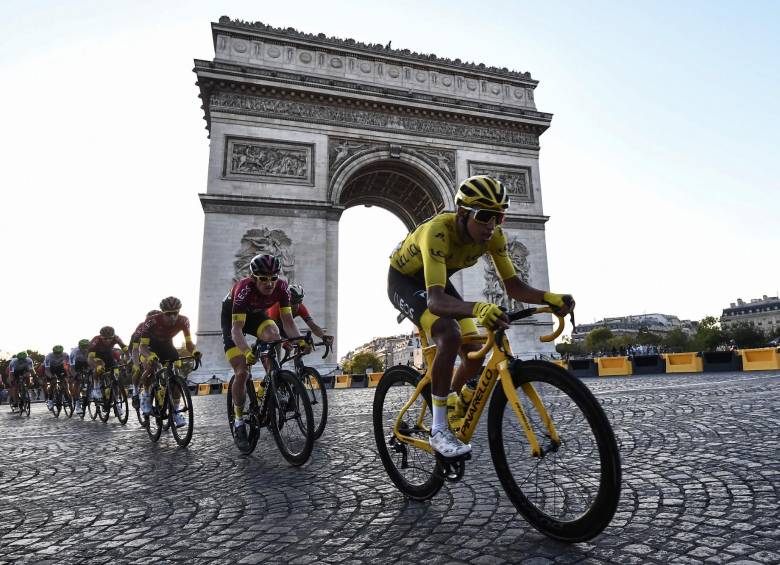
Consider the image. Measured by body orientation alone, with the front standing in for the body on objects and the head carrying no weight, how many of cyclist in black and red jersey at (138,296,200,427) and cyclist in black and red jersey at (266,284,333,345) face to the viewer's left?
0

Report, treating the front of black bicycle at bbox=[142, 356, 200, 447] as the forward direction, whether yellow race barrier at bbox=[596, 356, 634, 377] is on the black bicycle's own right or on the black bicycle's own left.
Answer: on the black bicycle's own left

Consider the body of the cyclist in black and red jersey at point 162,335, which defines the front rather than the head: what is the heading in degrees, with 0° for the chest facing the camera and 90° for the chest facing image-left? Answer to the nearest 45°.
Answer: approximately 315°

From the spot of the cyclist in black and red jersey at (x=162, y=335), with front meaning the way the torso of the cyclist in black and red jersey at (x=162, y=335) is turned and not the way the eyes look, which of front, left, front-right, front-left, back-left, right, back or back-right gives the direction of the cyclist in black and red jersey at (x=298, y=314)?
front

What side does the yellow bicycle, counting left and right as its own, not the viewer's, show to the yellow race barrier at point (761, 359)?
left

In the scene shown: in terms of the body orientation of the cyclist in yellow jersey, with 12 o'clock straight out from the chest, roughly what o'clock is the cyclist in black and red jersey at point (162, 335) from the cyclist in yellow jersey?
The cyclist in black and red jersey is roughly at 6 o'clock from the cyclist in yellow jersey.

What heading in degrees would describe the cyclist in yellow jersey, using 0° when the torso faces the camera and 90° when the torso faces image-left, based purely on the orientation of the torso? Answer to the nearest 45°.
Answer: approximately 315°

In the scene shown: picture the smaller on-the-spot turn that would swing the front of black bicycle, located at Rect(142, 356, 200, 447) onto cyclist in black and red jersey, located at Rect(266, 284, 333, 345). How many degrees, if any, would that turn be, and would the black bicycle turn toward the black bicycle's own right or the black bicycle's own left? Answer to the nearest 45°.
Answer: approximately 45° to the black bicycle's own left

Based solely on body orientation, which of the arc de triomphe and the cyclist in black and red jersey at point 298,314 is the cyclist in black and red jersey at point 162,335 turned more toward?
the cyclist in black and red jersey

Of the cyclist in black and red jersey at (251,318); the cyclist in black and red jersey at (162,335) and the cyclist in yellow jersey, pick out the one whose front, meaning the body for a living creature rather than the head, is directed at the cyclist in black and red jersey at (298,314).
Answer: the cyclist in black and red jersey at (162,335)

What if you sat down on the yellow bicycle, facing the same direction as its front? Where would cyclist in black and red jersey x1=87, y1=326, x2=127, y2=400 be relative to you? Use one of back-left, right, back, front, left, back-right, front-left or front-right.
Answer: back

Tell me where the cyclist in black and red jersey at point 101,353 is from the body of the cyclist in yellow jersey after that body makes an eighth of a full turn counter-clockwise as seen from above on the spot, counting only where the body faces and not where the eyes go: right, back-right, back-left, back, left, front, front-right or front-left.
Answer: back-left

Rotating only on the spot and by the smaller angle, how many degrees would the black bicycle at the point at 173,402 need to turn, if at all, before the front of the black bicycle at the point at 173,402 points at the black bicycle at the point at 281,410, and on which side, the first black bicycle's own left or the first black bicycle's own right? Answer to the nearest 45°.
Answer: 0° — it already faces it
